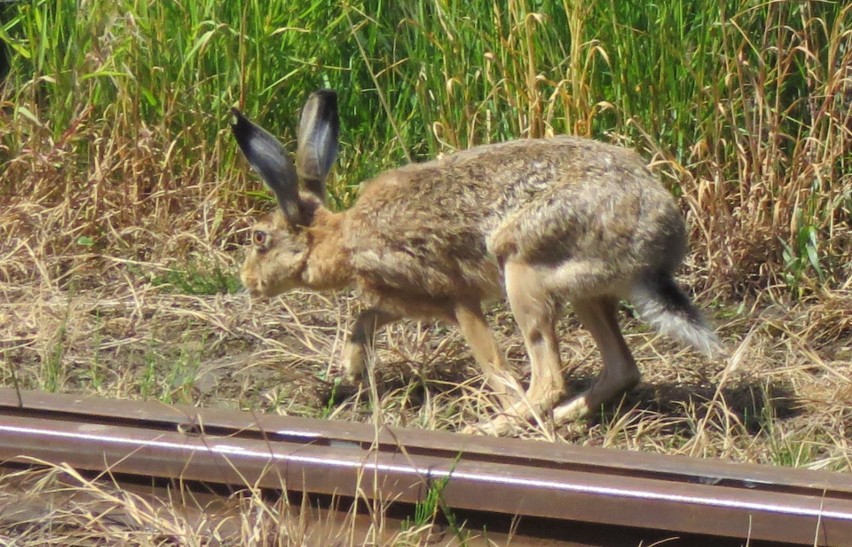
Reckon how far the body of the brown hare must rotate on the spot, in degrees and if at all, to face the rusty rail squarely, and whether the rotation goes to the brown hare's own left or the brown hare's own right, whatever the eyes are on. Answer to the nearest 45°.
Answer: approximately 90° to the brown hare's own left

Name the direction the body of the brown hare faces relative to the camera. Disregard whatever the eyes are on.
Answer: to the viewer's left
